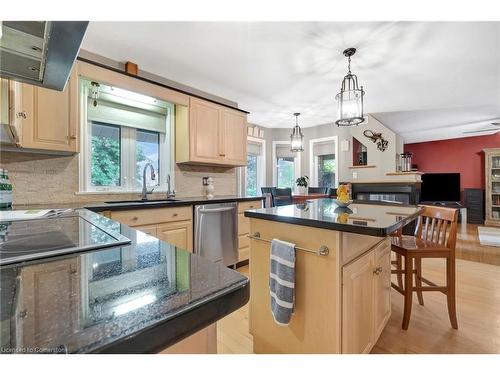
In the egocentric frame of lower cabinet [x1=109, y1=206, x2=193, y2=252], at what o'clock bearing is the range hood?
The range hood is roughly at 2 o'clock from the lower cabinet.

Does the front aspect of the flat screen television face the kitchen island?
yes

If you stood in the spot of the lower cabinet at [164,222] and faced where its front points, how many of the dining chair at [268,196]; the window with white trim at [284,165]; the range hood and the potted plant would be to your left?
3

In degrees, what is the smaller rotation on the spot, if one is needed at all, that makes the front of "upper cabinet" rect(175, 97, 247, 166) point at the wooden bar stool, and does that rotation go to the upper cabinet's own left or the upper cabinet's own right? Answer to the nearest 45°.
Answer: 0° — it already faces it

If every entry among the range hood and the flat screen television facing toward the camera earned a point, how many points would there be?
1

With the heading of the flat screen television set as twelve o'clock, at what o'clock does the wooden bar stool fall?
The wooden bar stool is roughly at 12 o'clock from the flat screen television.

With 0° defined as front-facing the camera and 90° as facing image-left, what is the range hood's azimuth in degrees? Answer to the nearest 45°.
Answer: approximately 270°
